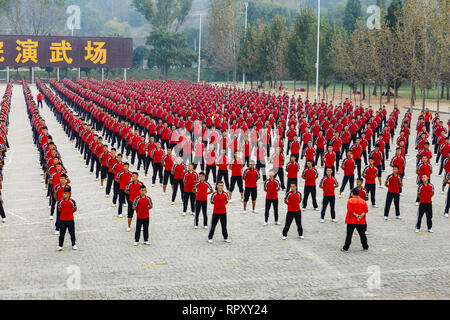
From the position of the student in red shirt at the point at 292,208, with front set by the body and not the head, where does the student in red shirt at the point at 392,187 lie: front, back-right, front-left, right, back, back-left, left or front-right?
back-left

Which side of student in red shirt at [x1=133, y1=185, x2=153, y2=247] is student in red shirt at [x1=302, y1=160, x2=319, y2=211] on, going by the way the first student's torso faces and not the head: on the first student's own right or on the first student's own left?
on the first student's own left

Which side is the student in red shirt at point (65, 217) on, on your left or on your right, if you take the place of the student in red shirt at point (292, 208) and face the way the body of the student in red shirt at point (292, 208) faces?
on your right

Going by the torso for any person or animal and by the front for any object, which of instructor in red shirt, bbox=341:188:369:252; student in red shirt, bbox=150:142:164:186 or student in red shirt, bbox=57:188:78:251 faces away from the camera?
instructor in red shirt, bbox=341:188:369:252

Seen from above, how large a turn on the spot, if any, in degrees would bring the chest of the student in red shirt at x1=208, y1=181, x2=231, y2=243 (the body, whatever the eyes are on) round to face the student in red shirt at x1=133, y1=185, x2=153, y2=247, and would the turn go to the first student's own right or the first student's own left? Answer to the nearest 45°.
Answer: approximately 90° to the first student's own right
